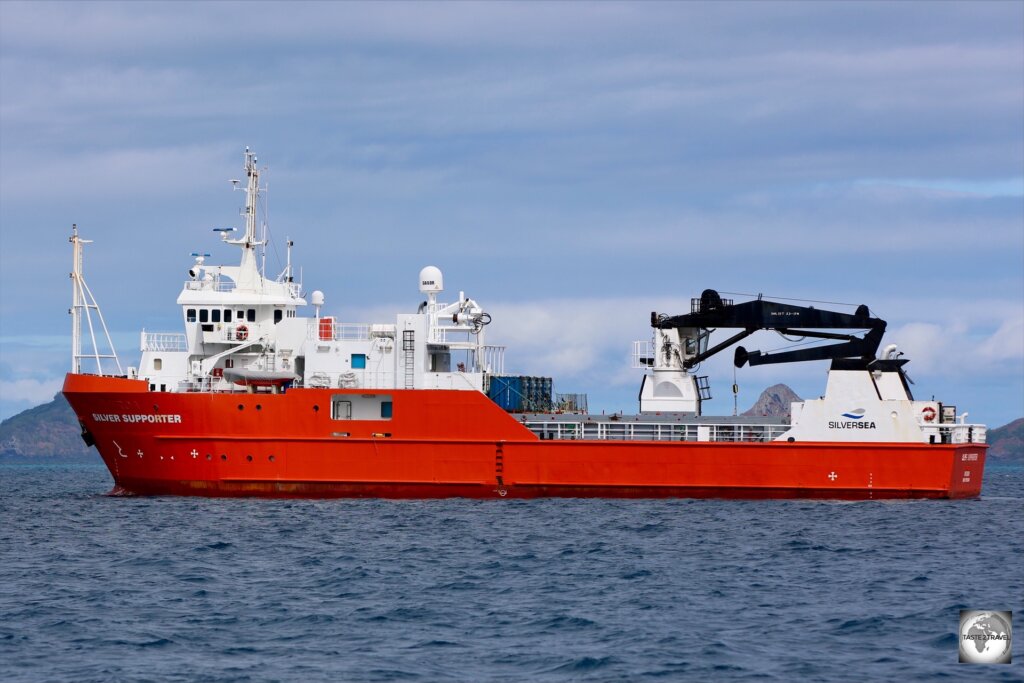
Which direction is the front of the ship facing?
to the viewer's left
